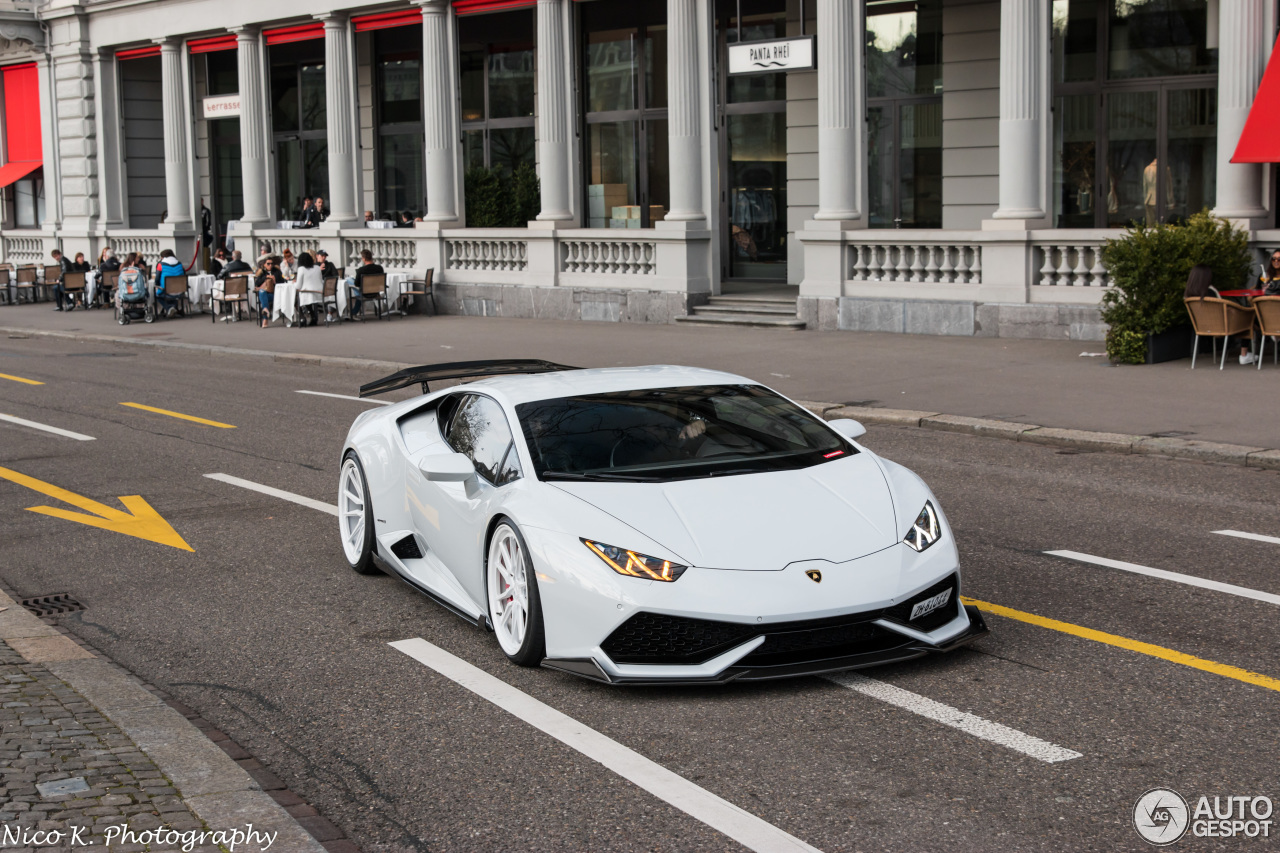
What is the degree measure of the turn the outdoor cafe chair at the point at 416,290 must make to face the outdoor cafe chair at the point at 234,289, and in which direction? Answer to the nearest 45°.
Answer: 0° — it already faces it

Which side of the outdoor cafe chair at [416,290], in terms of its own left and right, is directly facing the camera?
left

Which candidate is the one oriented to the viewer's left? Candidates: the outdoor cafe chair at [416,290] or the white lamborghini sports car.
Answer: the outdoor cafe chair

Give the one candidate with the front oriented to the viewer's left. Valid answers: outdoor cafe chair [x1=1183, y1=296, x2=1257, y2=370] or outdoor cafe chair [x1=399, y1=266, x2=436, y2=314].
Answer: outdoor cafe chair [x1=399, y1=266, x2=436, y2=314]

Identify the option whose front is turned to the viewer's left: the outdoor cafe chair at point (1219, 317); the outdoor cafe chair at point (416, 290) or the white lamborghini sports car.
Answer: the outdoor cafe chair at point (416, 290)

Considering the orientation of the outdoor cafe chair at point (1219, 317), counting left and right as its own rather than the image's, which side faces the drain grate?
back

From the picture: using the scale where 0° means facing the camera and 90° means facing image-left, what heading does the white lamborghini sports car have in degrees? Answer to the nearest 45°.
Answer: approximately 315°
